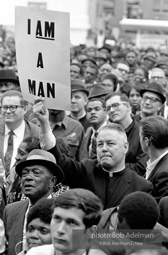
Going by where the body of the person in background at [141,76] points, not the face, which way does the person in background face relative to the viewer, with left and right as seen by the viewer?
facing the viewer and to the left of the viewer

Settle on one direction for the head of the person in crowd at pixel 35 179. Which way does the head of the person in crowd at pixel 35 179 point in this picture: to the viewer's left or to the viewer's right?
to the viewer's left

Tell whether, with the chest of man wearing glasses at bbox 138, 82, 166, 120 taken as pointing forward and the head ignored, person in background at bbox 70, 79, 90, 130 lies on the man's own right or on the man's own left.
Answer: on the man's own right

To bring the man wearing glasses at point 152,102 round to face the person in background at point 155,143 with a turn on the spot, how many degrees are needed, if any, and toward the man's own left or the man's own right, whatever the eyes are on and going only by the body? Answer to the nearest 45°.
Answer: approximately 45° to the man's own left

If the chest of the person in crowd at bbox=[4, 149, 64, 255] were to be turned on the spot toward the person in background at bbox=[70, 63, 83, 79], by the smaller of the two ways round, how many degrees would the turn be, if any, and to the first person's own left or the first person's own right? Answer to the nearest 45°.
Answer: approximately 135° to the first person's own right

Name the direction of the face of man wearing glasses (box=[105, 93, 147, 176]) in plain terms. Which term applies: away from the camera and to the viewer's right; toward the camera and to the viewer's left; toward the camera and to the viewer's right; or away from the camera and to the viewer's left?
toward the camera and to the viewer's left

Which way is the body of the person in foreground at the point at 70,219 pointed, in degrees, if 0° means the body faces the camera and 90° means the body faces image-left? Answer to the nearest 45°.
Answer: approximately 45°

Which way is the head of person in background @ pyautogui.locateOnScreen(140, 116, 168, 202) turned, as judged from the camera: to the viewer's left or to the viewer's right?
to the viewer's left

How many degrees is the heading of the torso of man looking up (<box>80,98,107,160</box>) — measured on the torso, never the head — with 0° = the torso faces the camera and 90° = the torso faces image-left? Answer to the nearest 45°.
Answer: approximately 45°

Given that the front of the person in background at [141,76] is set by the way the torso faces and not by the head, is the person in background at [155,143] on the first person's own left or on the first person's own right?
on the first person's own left

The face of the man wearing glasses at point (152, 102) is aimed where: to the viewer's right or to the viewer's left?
to the viewer's left

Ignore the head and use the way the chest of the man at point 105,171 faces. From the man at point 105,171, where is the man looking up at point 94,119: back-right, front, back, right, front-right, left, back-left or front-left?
back-right
